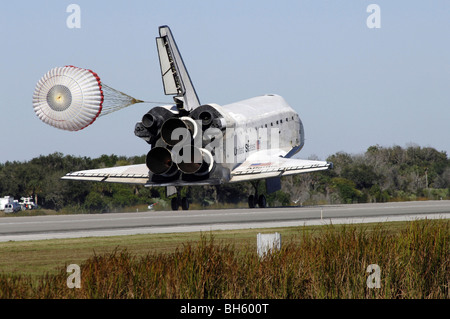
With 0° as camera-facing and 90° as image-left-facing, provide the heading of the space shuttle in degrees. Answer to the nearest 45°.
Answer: approximately 225°

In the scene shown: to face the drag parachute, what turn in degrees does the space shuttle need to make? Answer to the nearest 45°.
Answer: approximately 180°
